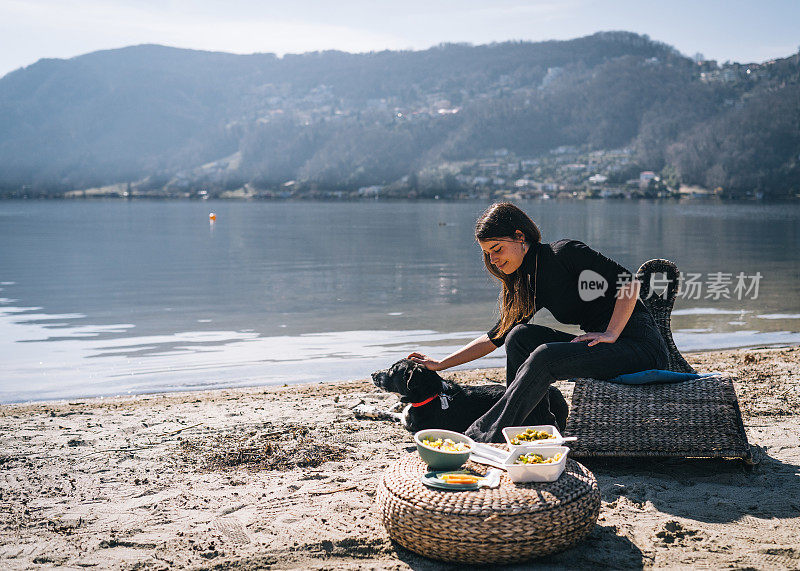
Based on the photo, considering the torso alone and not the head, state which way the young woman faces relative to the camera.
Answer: to the viewer's left

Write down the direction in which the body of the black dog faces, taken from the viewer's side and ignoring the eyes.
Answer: to the viewer's left

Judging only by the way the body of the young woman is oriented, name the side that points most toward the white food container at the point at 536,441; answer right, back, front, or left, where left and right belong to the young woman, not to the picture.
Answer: left
